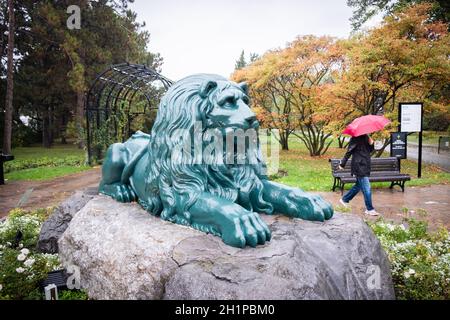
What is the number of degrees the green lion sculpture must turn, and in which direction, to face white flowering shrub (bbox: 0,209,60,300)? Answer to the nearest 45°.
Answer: approximately 135° to its right

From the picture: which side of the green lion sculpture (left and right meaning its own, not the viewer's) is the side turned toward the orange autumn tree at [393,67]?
left

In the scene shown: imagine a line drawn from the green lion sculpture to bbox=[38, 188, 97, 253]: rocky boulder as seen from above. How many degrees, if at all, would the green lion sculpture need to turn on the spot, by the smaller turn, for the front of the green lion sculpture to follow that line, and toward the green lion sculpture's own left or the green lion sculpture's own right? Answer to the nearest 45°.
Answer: approximately 180°

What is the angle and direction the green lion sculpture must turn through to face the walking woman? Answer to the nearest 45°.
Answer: approximately 90° to its left

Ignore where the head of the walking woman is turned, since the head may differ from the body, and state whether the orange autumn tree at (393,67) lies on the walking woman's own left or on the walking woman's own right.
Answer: on the walking woman's own left

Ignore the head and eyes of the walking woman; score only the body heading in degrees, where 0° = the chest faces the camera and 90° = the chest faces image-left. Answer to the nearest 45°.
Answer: approximately 270°

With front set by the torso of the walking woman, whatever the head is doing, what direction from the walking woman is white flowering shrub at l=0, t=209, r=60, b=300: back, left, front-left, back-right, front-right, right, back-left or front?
back-right

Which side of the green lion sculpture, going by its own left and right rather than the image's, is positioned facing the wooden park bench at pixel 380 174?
left

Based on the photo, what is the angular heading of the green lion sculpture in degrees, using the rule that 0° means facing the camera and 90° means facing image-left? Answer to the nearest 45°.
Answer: approximately 315°

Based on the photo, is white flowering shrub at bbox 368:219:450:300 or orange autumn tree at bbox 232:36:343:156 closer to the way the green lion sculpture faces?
the white flowering shrub

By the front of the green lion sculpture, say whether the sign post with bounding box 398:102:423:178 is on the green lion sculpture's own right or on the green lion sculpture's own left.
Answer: on the green lion sculpture's own left
